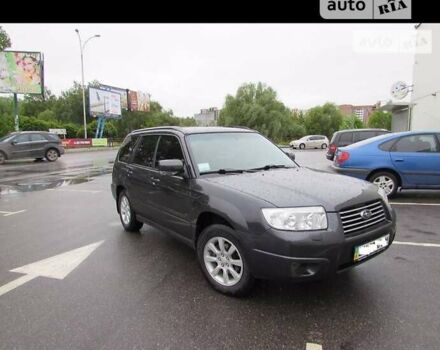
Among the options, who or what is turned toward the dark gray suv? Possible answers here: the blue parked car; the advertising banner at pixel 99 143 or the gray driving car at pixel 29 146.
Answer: the advertising banner

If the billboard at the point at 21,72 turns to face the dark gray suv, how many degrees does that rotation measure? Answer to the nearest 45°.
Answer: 0° — it already faces it

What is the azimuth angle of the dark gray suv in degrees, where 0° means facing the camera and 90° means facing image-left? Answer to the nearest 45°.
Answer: approximately 315°

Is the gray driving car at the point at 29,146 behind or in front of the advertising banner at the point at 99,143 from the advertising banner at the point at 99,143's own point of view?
in front

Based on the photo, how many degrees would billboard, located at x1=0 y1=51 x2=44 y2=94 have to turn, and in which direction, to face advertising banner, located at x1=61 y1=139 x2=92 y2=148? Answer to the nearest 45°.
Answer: approximately 135° to its left

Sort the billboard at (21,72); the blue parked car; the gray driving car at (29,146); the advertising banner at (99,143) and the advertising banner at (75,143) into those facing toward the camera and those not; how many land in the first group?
3

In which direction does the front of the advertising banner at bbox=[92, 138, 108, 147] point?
toward the camera

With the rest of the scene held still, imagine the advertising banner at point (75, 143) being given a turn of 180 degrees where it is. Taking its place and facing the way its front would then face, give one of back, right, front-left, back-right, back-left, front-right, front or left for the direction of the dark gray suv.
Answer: back

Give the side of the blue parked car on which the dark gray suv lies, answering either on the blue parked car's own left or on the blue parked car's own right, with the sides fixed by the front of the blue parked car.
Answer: on the blue parked car's own right

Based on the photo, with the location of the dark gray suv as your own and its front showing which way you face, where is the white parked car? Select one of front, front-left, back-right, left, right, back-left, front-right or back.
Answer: back-left

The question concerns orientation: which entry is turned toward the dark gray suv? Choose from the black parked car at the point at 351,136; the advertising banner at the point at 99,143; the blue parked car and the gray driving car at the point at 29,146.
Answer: the advertising banner

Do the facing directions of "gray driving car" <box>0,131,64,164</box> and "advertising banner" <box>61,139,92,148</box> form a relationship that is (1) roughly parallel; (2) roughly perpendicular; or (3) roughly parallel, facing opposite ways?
roughly perpendicular

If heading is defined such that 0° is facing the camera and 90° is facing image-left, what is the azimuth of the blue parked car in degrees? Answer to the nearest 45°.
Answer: approximately 270°
